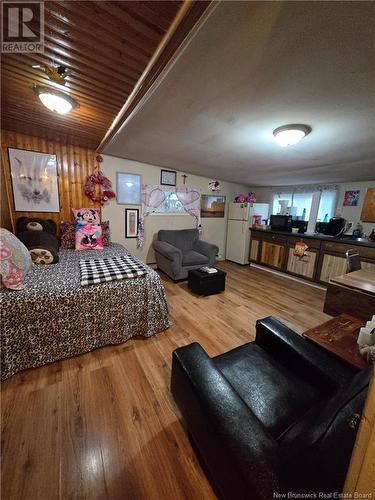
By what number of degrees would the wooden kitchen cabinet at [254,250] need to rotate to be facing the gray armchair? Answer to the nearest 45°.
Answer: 0° — it already faces it

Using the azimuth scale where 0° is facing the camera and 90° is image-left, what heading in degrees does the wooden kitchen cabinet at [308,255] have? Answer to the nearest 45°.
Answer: approximately 45°

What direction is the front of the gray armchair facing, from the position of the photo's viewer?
facing the viewer and to the right of the viewer

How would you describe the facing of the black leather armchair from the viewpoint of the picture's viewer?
facing away from the viewer and to the left of the viewer

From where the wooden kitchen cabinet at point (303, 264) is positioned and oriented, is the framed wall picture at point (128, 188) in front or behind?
in front

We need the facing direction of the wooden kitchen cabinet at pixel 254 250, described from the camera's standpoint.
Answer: facing the viewer and to the left of the viewer

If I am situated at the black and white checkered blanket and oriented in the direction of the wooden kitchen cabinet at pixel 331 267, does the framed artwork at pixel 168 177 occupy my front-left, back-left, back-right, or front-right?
front-left

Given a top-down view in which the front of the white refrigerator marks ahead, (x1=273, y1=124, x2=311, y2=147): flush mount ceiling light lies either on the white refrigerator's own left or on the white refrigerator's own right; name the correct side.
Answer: on the white refrigerator's own left

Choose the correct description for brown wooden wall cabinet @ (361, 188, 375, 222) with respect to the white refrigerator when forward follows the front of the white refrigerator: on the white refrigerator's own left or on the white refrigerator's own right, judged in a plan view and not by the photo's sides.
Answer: on the white refrigerator's own left

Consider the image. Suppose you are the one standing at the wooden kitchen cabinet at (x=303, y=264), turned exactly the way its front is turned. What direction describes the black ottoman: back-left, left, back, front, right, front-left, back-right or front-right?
front

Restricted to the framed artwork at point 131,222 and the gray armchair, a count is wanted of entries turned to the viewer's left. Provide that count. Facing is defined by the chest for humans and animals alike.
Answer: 0

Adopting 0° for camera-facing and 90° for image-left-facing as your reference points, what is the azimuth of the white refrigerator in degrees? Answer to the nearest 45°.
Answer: approximately 45°

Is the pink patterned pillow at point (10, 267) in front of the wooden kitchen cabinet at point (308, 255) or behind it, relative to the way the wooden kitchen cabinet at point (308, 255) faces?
in front

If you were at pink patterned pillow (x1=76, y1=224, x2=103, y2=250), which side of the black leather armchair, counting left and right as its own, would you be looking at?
front
